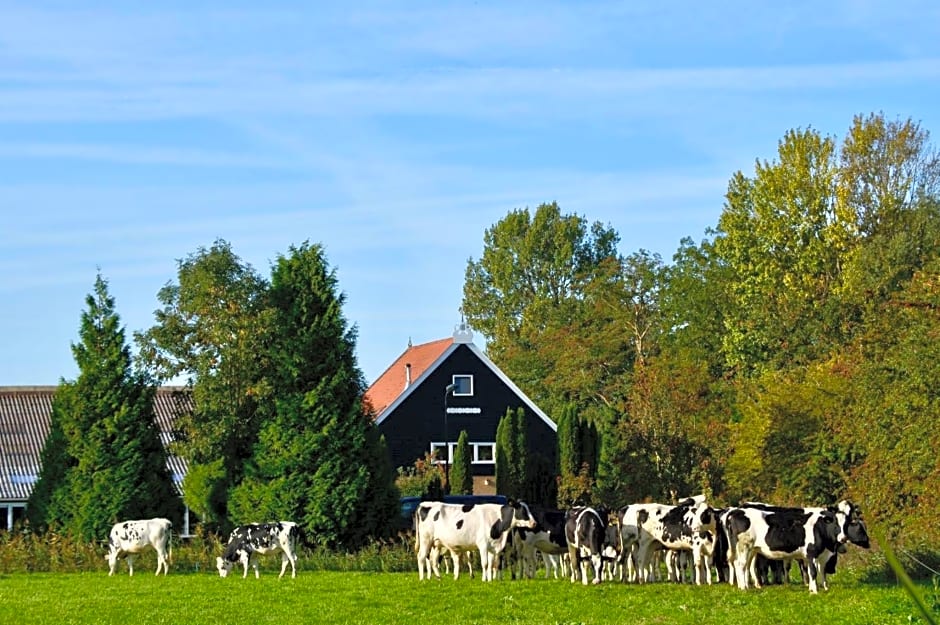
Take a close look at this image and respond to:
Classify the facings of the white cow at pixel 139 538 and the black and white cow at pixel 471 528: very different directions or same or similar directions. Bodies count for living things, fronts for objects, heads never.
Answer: very different directions

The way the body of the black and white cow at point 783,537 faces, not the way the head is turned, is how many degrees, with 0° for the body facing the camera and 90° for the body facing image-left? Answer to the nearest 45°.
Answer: approximately 270°

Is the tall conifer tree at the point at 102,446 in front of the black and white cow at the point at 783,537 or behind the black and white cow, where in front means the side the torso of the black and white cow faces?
behind

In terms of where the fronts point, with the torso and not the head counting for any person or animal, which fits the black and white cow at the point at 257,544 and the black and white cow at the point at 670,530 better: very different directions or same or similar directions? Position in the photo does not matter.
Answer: very different directions

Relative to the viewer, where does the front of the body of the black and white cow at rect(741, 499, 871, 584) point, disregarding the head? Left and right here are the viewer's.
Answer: facing to the right of the viewer

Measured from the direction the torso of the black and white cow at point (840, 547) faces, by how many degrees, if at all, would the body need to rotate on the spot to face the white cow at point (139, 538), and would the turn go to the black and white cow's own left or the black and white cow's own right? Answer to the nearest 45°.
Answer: approximately 180°

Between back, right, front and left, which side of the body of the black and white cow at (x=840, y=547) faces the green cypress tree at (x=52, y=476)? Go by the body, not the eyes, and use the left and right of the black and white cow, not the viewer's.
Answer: back

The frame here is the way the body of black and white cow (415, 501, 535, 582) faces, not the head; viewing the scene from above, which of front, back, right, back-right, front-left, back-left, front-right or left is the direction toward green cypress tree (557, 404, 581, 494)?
left

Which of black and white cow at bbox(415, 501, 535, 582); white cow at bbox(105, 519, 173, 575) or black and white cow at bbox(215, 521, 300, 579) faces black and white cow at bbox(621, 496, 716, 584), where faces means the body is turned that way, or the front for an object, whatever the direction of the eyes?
black and white cow at bbox(415, 501, 535, 582)

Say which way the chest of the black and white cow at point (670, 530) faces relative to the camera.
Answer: to the viewer's right

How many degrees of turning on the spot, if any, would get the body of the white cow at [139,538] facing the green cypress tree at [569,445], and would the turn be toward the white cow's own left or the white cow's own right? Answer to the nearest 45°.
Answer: approximately 135° to the white cow's own right

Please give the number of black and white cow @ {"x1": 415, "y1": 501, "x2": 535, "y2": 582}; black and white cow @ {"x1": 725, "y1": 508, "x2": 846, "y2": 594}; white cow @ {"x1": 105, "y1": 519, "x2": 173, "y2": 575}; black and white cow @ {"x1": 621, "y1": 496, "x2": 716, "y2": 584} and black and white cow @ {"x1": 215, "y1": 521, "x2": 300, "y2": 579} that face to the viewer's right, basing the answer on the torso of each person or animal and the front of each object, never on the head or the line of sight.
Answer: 3

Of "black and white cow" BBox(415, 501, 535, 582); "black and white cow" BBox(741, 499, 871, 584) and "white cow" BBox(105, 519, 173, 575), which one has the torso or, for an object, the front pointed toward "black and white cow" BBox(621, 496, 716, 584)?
"black and white cow" BBox(415, 501, 535, 582)

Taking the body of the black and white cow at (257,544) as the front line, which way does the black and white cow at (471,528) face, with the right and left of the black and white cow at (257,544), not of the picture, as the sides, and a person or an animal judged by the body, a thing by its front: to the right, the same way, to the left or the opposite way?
the opposite way

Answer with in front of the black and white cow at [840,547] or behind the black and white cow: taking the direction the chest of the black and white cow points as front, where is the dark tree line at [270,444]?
behind

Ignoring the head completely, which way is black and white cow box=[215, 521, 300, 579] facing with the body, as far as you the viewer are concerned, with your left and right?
facing to the left of the viewer

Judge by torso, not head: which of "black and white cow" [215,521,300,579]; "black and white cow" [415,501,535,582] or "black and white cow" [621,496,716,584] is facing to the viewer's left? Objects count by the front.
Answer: "black and white cow" [215,521,300,579]

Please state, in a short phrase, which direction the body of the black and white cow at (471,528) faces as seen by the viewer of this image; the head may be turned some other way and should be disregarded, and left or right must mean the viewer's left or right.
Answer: facing to the right of the viewer

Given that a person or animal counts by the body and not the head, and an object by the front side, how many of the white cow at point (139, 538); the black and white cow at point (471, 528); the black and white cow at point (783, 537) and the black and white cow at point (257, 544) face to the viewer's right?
2
